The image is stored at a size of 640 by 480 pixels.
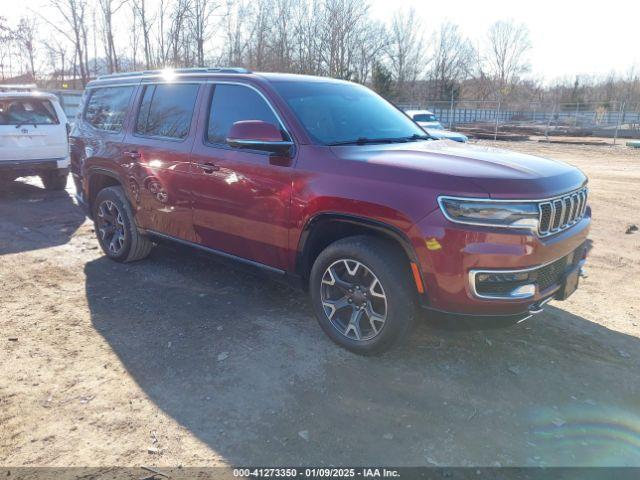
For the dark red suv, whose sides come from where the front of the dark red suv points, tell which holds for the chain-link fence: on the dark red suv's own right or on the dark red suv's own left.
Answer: on the dark red suv's own left

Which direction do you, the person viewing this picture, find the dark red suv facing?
facing the viewer and to the right of the viewer
